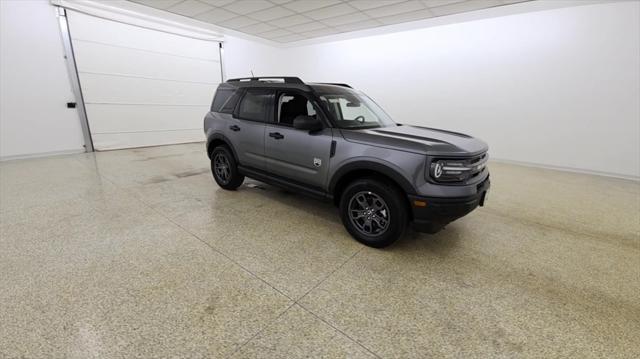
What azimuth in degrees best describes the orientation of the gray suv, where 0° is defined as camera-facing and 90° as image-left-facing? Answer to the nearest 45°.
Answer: approximately 315°
